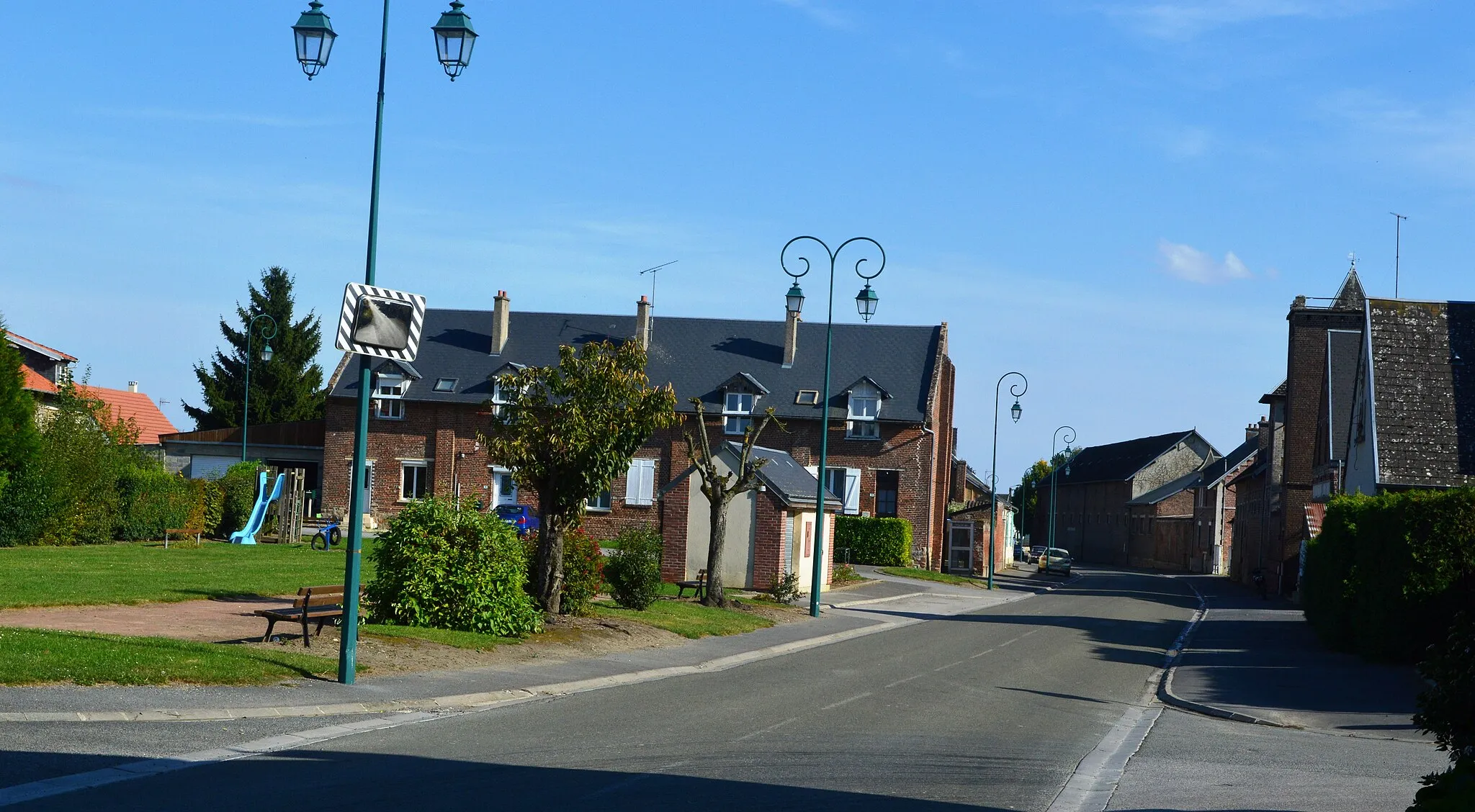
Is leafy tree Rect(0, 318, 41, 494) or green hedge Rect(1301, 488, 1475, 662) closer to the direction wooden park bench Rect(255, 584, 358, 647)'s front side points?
the leafy tree

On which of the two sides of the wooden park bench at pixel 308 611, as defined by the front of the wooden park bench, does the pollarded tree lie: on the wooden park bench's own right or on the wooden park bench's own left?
on the wooden park bench's own right
